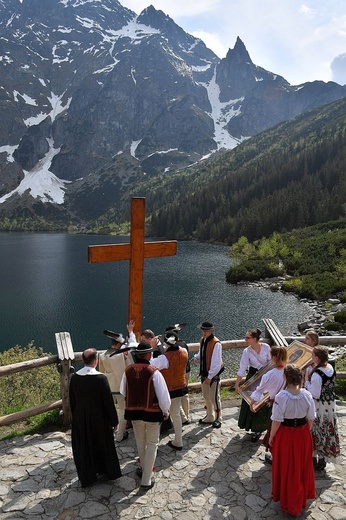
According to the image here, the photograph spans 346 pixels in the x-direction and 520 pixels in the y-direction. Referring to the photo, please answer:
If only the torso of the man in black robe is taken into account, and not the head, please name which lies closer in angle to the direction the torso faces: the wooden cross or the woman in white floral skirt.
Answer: the wooden cross

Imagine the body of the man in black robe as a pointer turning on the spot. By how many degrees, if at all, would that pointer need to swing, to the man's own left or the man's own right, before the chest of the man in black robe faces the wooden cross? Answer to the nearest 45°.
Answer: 0° — they already face it

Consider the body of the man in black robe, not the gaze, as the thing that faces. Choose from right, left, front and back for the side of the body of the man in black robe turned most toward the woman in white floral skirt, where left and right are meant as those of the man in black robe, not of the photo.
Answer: right

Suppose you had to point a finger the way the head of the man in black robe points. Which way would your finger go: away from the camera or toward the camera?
away from the camera

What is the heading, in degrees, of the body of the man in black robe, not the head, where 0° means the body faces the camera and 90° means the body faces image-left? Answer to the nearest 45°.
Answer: approximately 180°
